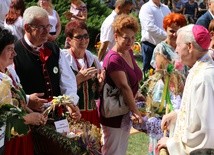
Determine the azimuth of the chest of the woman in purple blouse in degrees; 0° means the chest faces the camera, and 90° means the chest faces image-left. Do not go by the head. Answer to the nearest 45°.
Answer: approximately 315°

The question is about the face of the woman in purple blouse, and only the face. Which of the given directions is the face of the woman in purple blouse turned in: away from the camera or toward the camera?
toward the camera
